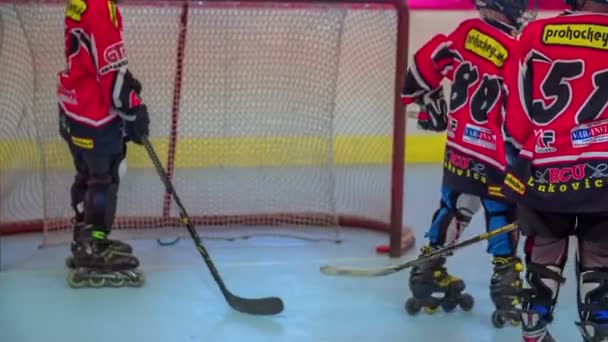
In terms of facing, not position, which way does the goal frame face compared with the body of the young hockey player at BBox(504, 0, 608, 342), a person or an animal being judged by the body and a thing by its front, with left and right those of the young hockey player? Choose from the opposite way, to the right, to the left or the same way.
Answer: the opposite way

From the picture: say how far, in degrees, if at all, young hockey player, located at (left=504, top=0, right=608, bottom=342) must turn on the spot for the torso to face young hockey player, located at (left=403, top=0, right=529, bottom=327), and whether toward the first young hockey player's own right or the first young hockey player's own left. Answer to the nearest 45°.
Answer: approximately 45° to the first young hockey player's own left

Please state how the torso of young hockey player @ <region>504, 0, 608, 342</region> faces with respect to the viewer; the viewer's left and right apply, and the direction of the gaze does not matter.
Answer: facing away from the viewer

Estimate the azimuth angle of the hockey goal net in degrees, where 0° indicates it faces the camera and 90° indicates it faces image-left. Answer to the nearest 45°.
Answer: approximately 0°

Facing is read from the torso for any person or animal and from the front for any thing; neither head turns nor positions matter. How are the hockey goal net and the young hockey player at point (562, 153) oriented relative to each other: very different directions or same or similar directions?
very different directions

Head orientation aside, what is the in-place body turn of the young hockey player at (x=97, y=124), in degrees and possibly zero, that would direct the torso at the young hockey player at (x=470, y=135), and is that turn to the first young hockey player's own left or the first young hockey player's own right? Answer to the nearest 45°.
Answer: approximately 45° to the first young hockey player's own right

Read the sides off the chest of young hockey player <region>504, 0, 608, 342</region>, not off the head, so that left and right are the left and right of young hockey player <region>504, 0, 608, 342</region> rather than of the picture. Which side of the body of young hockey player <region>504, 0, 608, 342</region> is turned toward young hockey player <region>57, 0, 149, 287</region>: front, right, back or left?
left

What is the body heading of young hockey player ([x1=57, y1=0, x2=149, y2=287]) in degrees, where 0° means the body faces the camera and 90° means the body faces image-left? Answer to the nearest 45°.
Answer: approximately 270°
